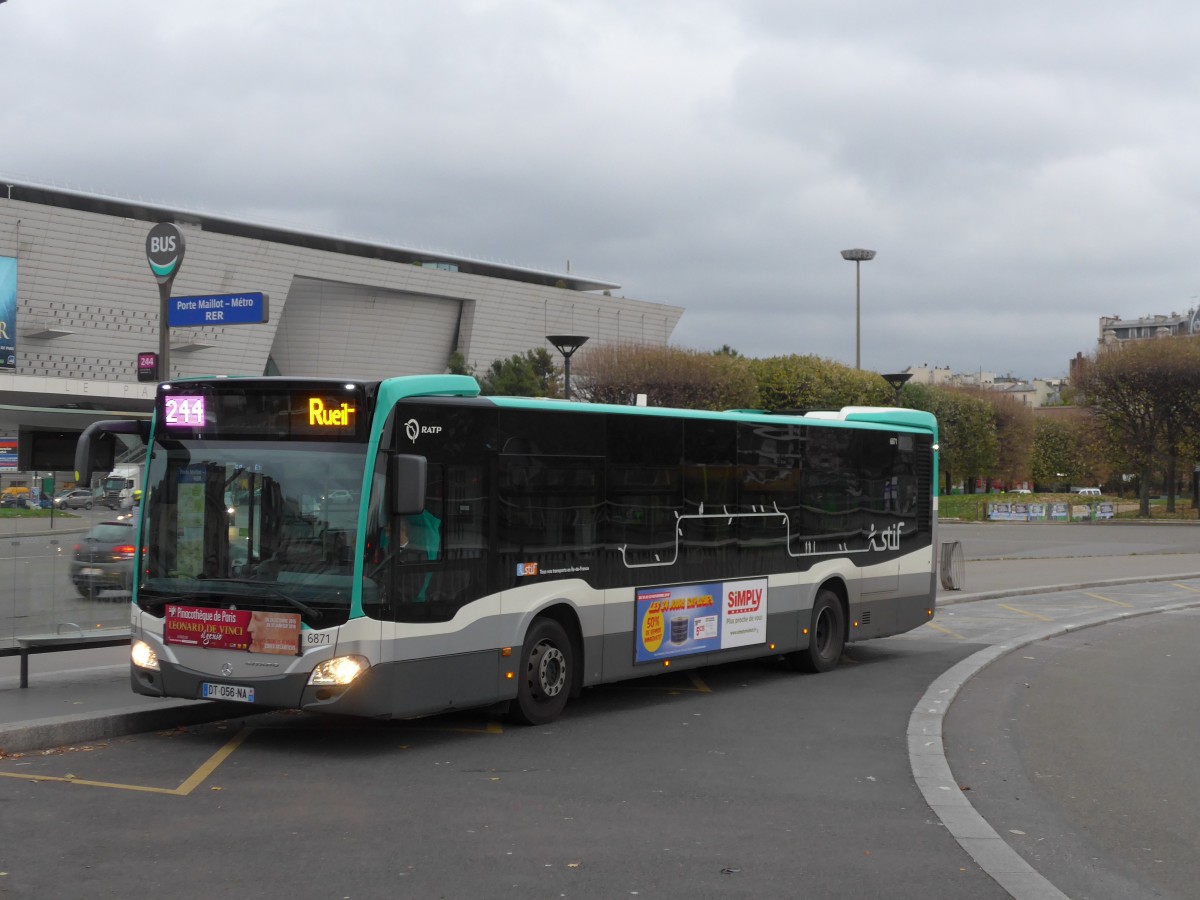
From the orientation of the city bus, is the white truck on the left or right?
on its right

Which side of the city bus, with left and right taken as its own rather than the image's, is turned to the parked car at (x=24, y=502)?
right

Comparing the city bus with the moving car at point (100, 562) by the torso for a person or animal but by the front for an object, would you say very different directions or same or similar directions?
very different directions

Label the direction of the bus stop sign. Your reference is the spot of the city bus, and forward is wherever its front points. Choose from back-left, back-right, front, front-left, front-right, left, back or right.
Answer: right

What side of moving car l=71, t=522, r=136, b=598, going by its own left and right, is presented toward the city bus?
right

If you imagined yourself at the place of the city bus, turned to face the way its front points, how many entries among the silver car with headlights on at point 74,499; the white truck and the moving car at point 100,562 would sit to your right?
3

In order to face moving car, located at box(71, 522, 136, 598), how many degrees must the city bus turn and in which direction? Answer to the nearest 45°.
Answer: approximately 90° to its right

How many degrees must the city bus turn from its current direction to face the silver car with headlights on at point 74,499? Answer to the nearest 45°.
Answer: approximately 90° to its right
